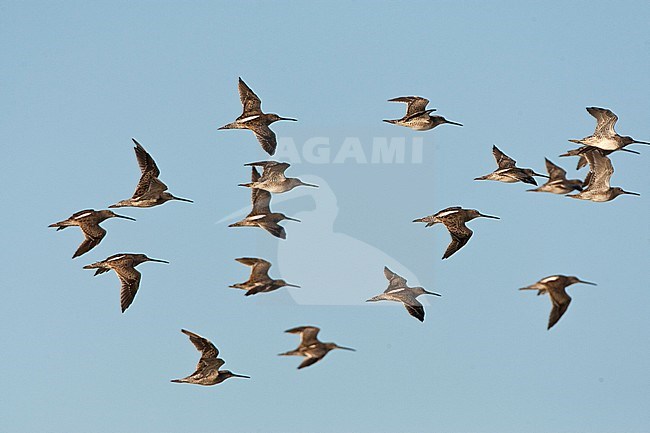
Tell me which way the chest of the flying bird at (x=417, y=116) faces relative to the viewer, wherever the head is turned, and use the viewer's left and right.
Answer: facing to the right of the viewer

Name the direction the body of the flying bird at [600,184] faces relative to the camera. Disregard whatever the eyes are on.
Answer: to the viewer's right

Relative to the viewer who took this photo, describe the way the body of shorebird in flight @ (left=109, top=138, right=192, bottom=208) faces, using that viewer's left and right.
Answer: facing to the right of the viewer

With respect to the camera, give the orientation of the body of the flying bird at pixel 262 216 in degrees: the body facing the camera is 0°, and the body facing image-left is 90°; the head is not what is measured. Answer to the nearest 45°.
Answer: approximately 270°

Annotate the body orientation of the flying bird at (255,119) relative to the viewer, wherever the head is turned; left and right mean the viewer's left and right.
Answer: facing to the right of the viewer

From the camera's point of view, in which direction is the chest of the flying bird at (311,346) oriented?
to the viewer's right

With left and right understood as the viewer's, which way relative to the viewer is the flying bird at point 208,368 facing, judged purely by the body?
facing to the right of the viewer

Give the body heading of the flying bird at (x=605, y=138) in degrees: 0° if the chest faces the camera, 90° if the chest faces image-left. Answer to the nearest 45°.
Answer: approximately 270°

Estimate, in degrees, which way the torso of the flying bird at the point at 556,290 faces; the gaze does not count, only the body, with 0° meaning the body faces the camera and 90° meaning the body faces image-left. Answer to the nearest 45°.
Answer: approximately 270°
